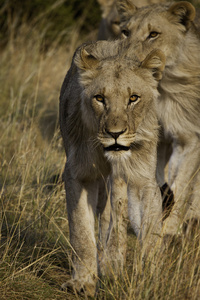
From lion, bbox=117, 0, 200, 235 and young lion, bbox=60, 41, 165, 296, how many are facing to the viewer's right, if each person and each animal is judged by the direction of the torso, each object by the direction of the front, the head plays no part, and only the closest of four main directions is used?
0

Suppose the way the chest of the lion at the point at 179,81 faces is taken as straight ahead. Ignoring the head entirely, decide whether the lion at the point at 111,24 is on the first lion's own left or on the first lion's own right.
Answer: on the first lion's own right

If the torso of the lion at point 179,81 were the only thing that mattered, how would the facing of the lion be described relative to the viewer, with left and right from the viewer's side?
facing the viewer and to the left of the viewer

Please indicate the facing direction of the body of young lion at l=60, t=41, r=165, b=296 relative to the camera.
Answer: toward the camera

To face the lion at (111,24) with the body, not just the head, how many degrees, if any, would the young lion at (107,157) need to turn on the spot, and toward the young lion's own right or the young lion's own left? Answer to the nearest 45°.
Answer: approximately 180°

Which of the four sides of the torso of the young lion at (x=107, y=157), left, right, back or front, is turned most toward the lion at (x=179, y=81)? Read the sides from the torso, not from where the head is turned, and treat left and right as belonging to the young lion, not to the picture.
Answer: back
